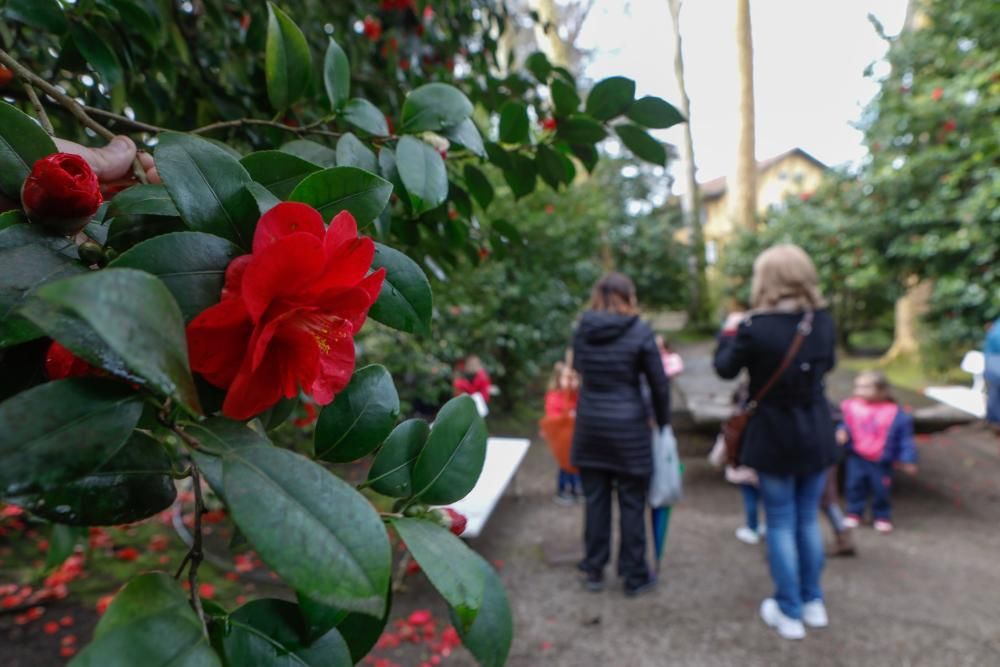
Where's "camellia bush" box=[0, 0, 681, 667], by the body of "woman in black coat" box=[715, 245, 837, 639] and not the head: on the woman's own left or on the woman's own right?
on the woman's own left

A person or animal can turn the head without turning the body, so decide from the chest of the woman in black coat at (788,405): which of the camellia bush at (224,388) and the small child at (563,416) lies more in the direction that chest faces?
the small child

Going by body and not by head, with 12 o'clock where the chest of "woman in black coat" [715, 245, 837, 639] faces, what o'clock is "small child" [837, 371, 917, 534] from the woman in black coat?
The small child is roughly at 2 o'clock from the woman in black coat.

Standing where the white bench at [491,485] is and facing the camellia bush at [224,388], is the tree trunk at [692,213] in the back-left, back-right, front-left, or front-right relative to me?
back-left

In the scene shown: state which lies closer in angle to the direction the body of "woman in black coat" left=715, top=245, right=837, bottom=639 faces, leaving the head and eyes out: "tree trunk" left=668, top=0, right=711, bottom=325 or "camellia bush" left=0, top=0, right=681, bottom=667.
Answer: the tree trunk

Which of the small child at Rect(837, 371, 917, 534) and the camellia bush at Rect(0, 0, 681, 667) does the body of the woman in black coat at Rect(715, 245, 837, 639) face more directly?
the small child

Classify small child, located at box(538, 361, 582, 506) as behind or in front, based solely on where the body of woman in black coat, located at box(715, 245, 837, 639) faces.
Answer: in front

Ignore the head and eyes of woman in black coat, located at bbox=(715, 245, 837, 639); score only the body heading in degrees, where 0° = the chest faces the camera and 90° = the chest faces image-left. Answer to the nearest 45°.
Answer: approximately 135°

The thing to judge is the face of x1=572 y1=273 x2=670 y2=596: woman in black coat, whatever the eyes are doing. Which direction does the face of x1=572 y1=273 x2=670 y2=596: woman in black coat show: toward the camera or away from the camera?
away from the camera

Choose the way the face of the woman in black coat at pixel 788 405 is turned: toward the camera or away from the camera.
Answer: away from the camera

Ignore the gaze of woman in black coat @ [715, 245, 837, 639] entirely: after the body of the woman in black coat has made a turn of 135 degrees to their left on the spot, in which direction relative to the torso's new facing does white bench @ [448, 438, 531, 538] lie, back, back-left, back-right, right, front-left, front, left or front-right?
right

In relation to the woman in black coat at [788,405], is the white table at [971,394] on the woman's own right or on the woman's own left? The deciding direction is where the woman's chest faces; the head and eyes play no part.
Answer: on the woman's own right
